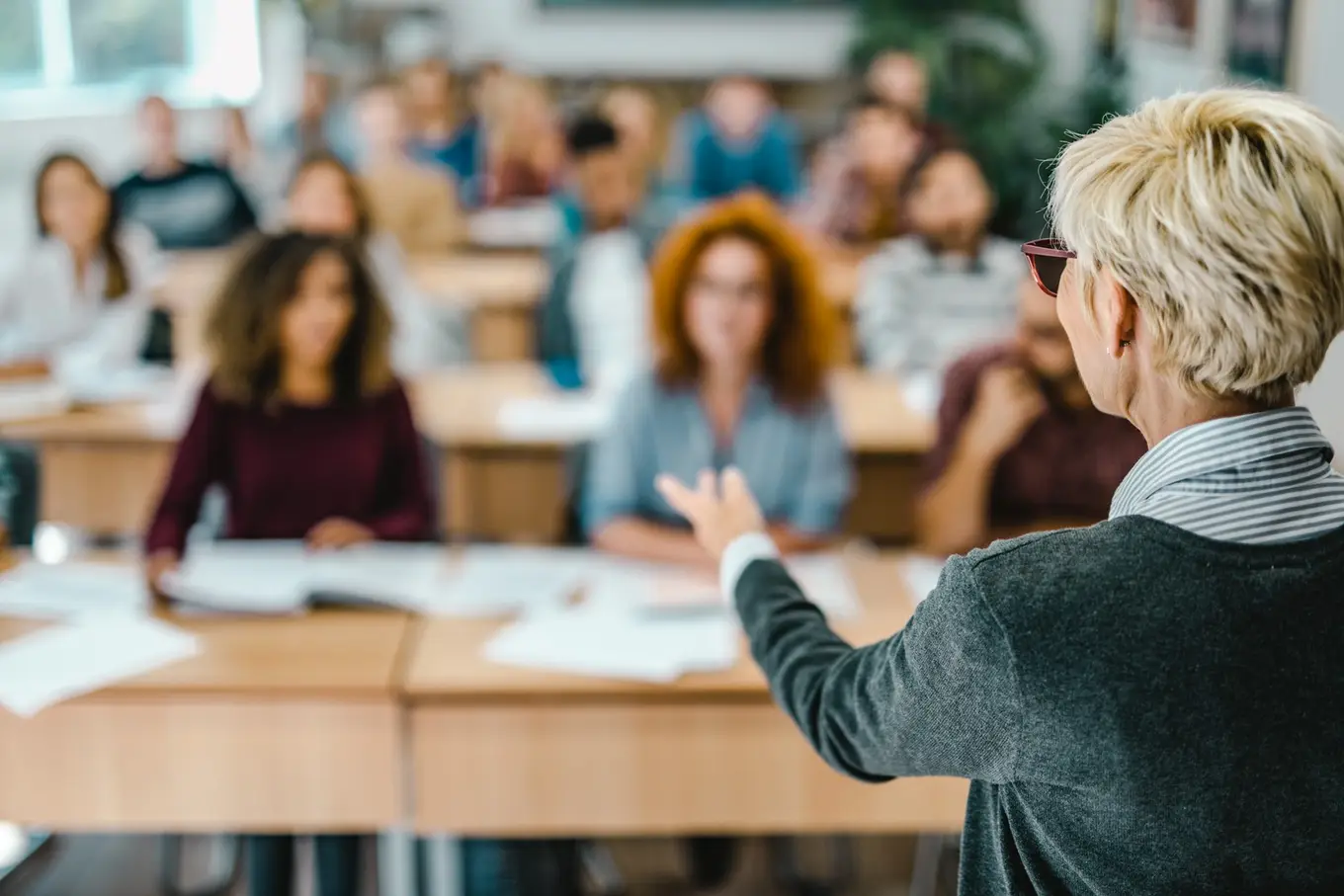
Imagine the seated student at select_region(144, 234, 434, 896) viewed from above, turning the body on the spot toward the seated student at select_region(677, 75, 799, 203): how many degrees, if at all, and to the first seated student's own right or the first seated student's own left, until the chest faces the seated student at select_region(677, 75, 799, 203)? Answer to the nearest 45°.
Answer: approximately 135° to the first seated student's own left

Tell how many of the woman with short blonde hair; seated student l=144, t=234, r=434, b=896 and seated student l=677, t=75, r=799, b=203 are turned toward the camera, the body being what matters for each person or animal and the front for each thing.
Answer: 2

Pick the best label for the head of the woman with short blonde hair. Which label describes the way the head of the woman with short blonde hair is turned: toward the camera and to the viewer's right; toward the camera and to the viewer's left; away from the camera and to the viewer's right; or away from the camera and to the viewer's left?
away from the camera and to the viewer's left

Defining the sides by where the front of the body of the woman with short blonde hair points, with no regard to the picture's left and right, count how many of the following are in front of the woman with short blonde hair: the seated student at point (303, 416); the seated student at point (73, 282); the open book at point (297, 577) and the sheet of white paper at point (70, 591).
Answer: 4

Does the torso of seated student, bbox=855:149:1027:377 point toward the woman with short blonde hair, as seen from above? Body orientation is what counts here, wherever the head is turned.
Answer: yes

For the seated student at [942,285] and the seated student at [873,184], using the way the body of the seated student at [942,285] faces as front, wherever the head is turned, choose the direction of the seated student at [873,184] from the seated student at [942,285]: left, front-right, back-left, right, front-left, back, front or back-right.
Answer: back
